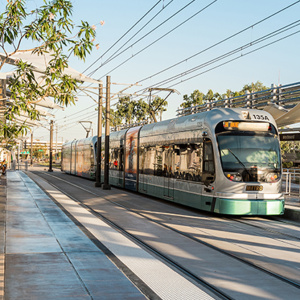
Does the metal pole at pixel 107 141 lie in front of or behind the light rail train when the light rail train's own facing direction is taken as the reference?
behind

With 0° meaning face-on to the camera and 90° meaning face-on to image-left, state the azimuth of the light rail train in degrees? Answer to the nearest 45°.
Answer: approximately 315°

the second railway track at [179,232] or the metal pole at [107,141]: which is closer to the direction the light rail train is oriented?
the second railway track

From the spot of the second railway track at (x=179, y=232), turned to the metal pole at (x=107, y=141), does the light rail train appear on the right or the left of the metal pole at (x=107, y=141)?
right

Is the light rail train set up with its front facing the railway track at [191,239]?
no
